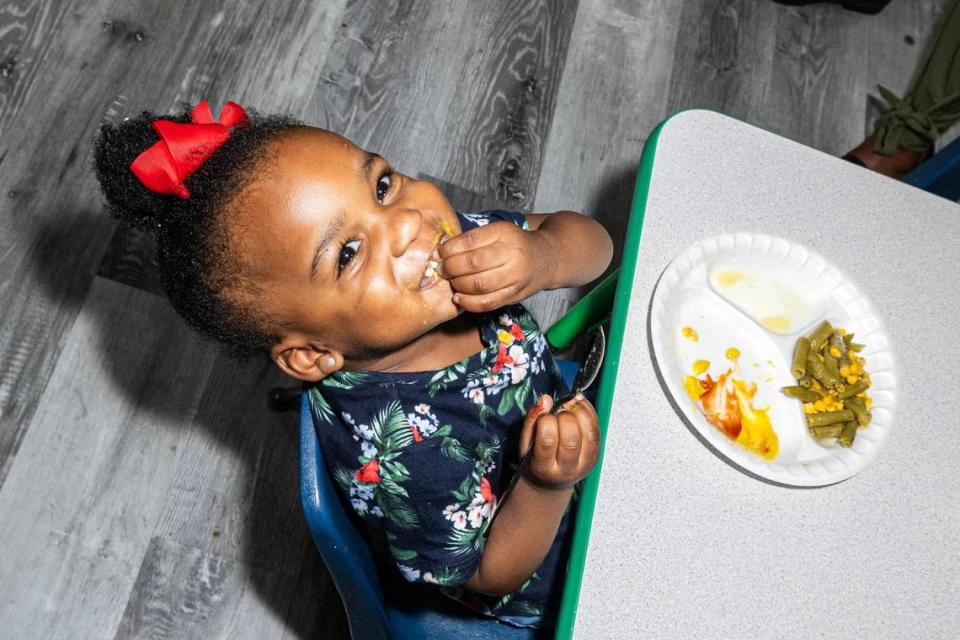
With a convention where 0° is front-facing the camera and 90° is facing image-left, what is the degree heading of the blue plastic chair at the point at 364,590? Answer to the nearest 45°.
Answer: approximately 270°

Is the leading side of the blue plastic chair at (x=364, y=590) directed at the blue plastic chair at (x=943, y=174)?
no
